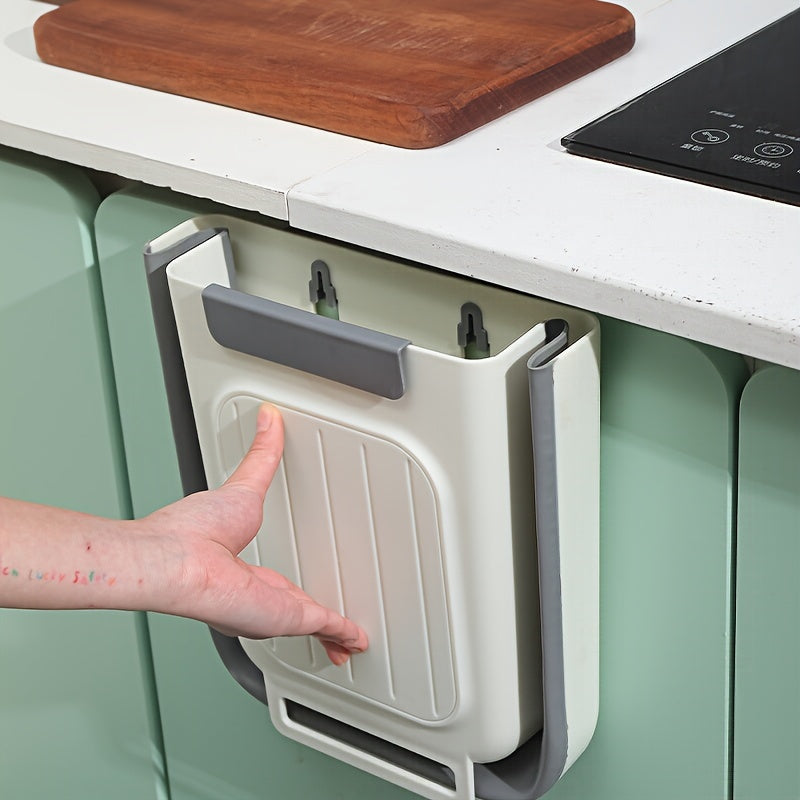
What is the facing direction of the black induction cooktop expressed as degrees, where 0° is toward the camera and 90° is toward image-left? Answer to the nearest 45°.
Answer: approximately 45°
